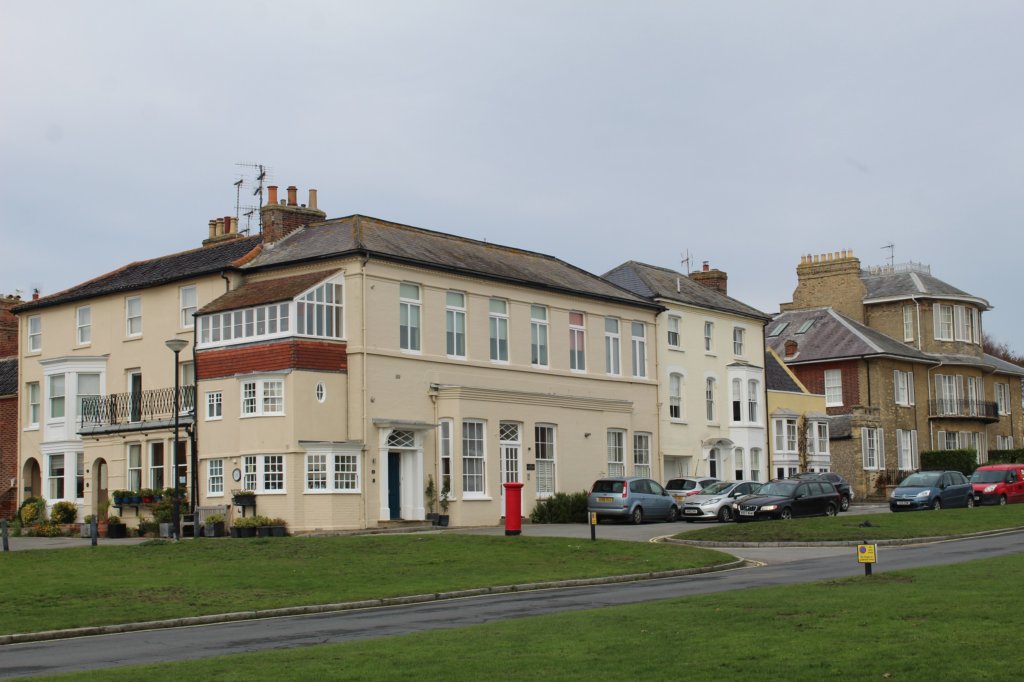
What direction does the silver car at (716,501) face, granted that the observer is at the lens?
facing the viewer and to the left of the viewer

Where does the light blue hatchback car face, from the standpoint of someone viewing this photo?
facing away from the viewer and to the right of the viewer

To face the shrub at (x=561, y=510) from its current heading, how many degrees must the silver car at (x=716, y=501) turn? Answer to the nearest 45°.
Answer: approximately 45° to its right

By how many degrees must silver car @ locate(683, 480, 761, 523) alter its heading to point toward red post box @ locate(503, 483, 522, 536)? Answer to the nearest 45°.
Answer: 0° — it already faces it

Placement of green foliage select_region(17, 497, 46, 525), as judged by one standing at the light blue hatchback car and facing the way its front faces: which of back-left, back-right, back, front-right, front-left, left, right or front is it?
back-left

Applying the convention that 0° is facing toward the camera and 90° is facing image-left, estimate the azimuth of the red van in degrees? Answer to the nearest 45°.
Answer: approximately 45°

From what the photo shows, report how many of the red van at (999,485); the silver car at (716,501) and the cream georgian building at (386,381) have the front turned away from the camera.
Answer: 0

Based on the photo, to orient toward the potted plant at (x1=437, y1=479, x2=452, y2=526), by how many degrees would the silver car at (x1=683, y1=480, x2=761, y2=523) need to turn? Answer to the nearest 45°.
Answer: approximately 45° to its right

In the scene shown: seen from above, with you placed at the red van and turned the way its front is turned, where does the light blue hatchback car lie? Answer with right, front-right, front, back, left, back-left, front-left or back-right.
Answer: front

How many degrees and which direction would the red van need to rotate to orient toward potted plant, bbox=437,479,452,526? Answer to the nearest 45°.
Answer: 0° — it already faces it

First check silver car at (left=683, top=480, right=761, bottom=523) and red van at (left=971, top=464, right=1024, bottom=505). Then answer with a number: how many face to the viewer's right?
0

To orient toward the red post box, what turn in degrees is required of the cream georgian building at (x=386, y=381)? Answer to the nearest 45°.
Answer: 0° — it already faces it

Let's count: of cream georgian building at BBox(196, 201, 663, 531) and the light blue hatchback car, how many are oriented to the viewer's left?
0
